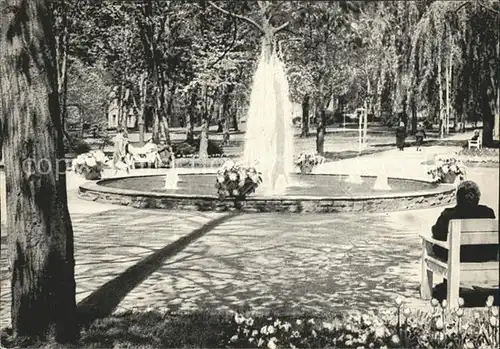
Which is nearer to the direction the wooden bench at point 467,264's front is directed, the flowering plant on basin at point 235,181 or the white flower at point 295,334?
the flowering plant on basin

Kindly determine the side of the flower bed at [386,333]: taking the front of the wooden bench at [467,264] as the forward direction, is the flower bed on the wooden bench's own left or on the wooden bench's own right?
on the wooden bench's own left

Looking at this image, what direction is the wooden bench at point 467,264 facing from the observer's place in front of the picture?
facing away from the viewer and to the left of the viewer

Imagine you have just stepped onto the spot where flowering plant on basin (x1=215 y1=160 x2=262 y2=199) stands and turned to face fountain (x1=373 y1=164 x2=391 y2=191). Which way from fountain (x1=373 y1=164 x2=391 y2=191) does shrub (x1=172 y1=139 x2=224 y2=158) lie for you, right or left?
left

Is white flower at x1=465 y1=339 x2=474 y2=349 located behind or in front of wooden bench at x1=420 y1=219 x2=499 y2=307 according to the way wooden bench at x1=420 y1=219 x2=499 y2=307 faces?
behind

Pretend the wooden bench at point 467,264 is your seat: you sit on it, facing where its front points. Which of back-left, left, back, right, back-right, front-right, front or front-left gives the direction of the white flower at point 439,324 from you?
back-left

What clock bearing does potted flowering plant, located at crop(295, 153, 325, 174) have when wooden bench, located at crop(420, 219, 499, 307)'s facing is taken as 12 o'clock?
The potted flowering plant is roughly at 1 o'clock from the wooden bench.

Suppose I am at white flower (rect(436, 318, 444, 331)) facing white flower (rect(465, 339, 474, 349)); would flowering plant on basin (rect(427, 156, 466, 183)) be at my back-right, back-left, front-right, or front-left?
back-left

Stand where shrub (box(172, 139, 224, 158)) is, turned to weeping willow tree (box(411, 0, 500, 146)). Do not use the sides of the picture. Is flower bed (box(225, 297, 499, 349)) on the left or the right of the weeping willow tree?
right

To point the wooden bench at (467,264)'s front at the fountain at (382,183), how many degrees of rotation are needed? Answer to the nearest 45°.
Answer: approximately 45° to its right
